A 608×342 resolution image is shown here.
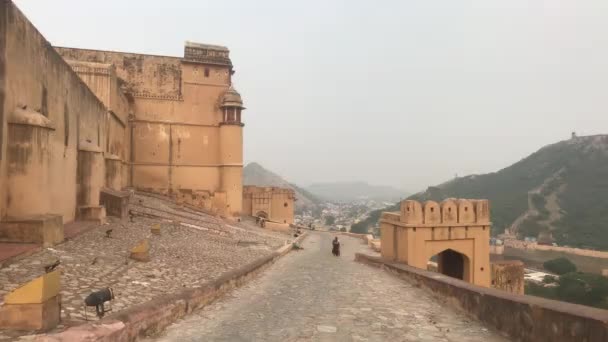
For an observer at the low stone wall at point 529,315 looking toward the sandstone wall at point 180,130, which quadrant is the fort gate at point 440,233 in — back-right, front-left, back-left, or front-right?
front-right

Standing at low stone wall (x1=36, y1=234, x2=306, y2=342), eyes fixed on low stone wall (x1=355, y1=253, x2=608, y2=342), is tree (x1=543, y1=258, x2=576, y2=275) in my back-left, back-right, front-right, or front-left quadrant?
front-left

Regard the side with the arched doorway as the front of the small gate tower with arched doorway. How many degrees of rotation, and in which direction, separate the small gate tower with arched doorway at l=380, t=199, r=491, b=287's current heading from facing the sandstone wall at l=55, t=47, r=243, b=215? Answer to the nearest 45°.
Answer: approximately 135° to its right

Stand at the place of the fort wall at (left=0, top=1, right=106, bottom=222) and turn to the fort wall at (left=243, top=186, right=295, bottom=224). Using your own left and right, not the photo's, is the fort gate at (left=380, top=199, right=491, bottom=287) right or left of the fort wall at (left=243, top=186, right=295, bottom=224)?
right

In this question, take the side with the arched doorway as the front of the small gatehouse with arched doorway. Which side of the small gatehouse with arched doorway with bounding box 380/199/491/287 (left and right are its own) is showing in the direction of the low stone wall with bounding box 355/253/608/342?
front

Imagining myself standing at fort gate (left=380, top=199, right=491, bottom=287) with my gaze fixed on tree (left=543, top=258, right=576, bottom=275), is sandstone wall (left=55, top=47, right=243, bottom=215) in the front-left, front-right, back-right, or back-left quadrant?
front-left

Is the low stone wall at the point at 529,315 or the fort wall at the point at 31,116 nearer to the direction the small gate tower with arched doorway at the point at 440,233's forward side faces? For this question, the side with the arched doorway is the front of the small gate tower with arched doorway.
the low stone wall
